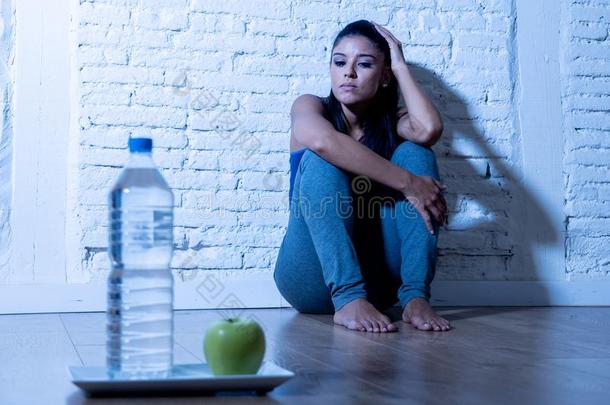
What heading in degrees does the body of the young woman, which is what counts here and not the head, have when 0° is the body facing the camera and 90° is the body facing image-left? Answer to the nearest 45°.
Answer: approximately 315°

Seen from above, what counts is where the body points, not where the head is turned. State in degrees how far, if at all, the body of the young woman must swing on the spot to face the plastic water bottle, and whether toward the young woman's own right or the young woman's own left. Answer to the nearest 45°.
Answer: approximately 45° to the young woman's own right

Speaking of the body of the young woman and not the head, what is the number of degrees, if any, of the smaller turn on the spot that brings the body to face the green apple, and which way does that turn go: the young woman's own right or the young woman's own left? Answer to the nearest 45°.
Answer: approximately 45° to the young woman's own right
